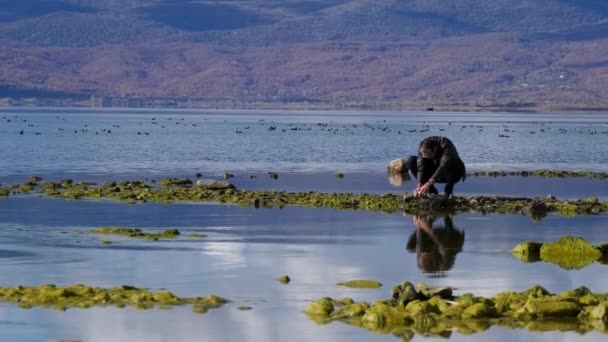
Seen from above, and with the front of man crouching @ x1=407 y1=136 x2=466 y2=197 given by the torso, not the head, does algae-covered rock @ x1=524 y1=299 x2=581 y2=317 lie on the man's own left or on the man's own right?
on the man's own left

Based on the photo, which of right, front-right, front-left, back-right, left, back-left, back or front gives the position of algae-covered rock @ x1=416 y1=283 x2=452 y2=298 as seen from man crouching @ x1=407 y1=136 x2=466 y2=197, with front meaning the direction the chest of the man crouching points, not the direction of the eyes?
front-left

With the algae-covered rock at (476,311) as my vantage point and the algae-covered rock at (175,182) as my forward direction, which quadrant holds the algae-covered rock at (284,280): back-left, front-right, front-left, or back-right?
front-left

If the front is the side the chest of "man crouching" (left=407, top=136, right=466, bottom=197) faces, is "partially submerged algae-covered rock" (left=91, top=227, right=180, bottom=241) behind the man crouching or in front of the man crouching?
in front

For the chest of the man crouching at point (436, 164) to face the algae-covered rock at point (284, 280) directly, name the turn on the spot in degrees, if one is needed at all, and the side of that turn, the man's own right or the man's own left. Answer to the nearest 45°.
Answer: approximately 45° to the man's own left

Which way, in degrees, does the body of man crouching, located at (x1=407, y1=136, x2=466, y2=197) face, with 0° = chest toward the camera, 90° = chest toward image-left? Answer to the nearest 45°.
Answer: approximately 45°

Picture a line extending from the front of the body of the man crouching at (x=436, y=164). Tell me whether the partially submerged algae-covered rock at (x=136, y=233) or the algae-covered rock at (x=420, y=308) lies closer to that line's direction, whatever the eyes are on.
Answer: the partially submerged algae-covered rock

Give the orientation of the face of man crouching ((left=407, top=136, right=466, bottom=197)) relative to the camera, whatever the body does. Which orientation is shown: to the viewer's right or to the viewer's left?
to the viewer's left

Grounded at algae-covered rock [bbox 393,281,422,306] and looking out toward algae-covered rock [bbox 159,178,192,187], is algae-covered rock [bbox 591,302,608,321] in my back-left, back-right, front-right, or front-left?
back-right

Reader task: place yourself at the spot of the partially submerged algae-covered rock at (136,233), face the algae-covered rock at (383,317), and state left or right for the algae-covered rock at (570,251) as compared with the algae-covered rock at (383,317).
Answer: left

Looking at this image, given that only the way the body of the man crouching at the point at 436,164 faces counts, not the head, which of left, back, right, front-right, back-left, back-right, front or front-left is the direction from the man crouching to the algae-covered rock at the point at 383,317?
front-left
